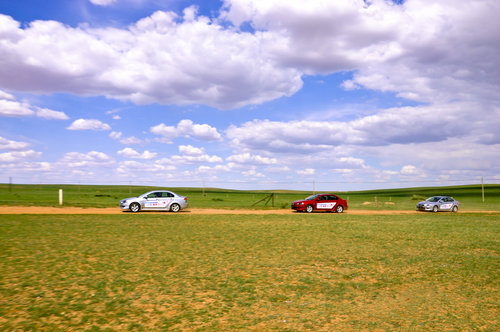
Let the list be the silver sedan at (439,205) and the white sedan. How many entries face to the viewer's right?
0

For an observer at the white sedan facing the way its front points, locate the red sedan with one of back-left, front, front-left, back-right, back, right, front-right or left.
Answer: back

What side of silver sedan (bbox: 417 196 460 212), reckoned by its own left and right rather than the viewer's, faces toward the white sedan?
front

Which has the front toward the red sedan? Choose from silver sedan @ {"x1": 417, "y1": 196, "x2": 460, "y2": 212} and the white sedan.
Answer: the silver sedan

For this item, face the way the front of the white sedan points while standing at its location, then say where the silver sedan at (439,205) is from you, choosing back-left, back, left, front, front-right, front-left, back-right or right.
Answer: back

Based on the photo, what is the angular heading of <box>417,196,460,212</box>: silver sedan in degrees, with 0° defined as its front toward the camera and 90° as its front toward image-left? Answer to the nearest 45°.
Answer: approximately 45°

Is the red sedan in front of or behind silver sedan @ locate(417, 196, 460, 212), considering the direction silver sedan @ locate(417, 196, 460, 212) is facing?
in front

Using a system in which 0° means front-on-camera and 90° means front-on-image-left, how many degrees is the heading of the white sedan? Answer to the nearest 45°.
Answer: approximately 90°
